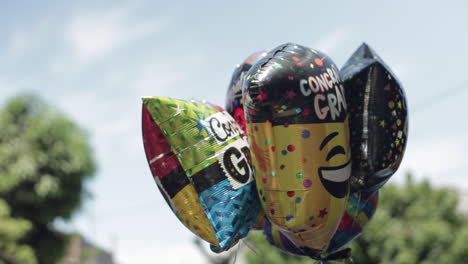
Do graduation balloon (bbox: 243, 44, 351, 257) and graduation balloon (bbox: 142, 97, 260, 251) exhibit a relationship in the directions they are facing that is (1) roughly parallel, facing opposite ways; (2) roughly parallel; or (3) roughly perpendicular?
roughly parallel

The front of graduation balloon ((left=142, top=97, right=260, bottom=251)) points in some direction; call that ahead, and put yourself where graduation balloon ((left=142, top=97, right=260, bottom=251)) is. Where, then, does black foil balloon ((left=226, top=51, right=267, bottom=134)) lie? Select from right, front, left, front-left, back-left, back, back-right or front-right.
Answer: left

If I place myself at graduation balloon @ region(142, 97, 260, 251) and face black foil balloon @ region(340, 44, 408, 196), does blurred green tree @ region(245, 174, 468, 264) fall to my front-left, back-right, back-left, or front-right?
front-left

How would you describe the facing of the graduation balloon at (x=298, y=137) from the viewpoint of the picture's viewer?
facing the viewer and to the right of the viewer

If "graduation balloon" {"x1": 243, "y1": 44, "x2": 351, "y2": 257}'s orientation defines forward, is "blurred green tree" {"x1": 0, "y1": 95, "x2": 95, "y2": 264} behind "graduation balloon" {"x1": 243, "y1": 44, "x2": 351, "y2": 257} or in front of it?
behind

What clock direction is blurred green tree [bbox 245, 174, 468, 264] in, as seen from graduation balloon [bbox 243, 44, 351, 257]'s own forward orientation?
The blurred green tree is roughly at 8 o'clock from the graduation balloon.

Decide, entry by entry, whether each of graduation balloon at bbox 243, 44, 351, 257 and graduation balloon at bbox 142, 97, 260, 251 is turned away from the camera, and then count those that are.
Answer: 0

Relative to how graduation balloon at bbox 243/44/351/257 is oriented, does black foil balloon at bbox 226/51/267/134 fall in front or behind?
behind
